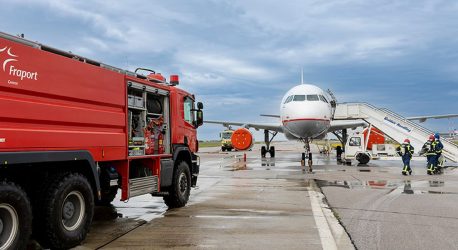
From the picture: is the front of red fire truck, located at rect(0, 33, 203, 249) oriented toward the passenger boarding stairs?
yes

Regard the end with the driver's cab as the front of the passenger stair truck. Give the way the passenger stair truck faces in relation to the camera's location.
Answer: facing to the left of the viewer

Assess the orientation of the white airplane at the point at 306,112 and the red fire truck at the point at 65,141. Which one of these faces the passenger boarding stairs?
the red fire truck

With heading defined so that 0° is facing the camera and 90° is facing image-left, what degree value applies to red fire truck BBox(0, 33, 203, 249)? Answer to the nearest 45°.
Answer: approximately 225°

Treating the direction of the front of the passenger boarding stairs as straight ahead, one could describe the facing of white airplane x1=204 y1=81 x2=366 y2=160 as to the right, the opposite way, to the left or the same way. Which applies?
to the left

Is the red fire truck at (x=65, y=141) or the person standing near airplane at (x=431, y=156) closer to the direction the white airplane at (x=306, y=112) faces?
the red fire truck

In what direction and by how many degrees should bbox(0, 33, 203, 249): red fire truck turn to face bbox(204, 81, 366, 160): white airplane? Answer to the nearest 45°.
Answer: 0° — it already faces it

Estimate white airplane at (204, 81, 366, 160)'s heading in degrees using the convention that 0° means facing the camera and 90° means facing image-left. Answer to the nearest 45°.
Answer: approximately 0°

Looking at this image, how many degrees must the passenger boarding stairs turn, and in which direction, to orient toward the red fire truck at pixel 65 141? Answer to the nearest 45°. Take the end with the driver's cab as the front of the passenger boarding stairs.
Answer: approximately 90° to its left

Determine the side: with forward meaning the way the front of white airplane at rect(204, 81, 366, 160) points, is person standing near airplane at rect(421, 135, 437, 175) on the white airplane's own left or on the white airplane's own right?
on the white airplane's own left
